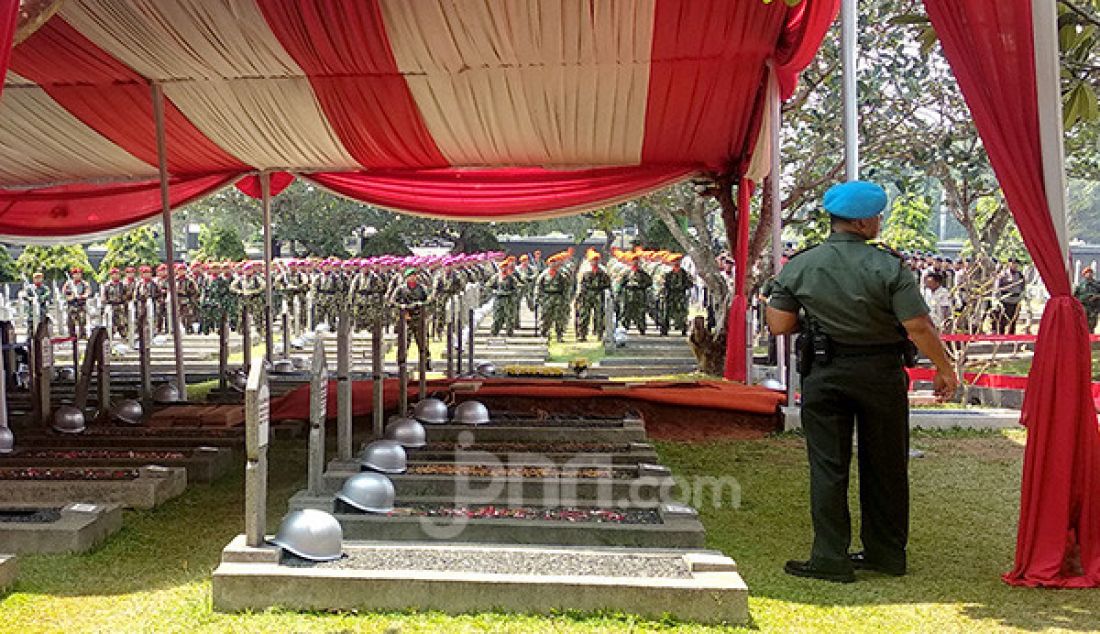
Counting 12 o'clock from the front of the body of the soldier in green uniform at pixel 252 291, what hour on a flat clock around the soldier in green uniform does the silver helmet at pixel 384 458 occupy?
The silver helmet is roughly at 12 o'clock from the soldier in green uniform.

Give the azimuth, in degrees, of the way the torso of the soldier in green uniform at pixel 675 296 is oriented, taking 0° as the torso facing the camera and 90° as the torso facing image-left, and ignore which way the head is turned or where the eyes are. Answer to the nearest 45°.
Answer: approximately 0°

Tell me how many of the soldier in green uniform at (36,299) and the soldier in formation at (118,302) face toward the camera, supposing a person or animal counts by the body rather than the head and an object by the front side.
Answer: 2

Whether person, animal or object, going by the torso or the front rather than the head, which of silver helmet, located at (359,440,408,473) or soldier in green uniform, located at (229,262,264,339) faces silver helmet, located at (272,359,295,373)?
the soldier in green uniform

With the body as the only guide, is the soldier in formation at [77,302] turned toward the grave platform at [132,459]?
yes

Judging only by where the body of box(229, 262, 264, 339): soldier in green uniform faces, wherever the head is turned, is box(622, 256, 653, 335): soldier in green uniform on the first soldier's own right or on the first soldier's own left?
on the first soldier's own left

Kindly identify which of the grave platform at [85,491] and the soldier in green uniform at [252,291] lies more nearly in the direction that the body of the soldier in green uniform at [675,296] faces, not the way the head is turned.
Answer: the grave platform

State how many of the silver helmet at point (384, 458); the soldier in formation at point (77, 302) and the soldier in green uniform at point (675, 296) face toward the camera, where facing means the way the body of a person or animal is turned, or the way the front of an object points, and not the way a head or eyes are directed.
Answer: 2

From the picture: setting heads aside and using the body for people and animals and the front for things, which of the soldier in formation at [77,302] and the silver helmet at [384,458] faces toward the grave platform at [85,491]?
the soldier in formation

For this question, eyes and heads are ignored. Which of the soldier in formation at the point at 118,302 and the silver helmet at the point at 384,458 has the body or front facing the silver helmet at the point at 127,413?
the soldier in formation
